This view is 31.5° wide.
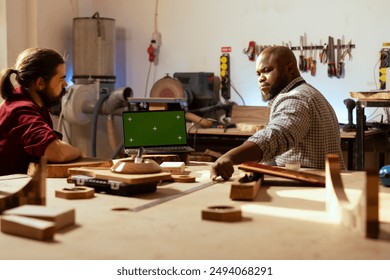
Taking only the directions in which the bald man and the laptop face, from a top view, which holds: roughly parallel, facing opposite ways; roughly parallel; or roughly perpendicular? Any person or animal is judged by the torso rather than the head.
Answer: roughly perpendicular

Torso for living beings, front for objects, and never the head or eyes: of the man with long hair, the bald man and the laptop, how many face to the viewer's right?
1

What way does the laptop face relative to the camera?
toward the camera

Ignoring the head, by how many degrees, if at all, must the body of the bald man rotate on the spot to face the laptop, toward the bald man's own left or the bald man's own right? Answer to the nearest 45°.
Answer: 0° — they already face it

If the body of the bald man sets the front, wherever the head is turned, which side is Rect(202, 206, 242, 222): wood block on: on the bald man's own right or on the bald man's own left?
on the bald man's own left

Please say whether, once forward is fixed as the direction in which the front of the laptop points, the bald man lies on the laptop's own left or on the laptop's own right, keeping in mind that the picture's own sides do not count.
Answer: on the laptop's own left

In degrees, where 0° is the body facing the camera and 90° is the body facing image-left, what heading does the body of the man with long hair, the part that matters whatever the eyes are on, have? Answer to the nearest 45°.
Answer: approximately 270°

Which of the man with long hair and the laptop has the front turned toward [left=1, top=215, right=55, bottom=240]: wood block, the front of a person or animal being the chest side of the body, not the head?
the laptop

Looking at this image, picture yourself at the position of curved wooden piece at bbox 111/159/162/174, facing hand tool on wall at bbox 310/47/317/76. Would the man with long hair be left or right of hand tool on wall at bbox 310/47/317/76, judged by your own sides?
left

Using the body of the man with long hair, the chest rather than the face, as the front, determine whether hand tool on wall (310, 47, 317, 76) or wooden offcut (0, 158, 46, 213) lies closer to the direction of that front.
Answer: the hand tool on wall

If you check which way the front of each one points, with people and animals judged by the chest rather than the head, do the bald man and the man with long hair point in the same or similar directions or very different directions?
very different directions

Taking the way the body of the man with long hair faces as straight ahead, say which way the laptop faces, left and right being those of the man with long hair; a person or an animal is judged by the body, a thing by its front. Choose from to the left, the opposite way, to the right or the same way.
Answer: to the right

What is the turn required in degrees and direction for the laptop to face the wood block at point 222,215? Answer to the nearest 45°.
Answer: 0° — it already faces it

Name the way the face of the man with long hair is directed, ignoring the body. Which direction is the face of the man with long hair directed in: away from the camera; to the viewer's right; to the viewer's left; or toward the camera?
to the viewer's right

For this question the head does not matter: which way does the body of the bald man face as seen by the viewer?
to the viewer's left

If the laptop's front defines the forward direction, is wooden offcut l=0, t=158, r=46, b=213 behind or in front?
in front
